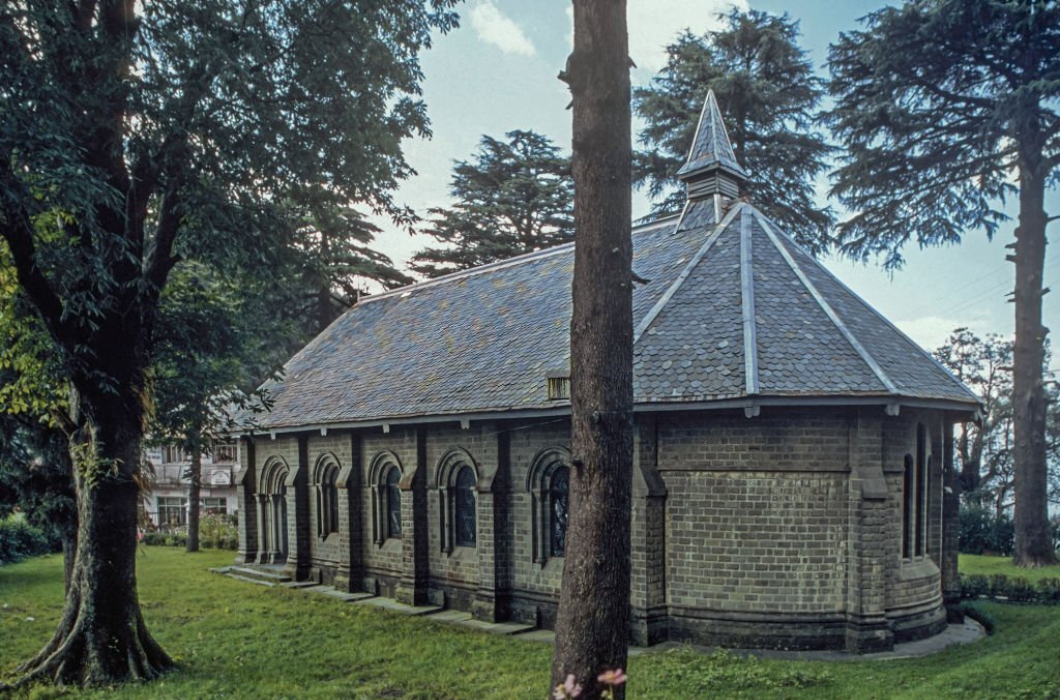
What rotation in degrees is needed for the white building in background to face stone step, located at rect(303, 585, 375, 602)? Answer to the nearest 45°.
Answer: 0° — it already faces it

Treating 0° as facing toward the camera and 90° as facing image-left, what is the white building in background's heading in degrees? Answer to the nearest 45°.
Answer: approximately 0°

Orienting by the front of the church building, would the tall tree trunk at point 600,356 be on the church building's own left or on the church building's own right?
on the church building's own left

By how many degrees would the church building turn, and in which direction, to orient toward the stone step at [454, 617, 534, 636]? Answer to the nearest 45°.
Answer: approximately 45° to its left

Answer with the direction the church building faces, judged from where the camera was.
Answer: facing away from the viewer and to the left of the viewer

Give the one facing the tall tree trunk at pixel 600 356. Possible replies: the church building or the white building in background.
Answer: the white building in background

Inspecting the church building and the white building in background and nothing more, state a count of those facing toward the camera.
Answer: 1

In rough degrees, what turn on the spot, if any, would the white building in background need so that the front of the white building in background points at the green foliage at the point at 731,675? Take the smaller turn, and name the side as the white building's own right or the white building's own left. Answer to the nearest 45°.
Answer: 0° — it already faces it

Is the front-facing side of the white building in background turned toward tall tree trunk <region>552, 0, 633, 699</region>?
yes
